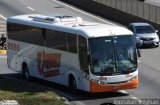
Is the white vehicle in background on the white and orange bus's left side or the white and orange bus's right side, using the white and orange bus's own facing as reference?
on its left

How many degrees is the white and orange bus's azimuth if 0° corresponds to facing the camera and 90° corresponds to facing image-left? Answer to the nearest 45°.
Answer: approximately 315°
